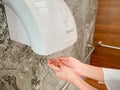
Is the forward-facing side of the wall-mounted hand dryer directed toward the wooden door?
no
